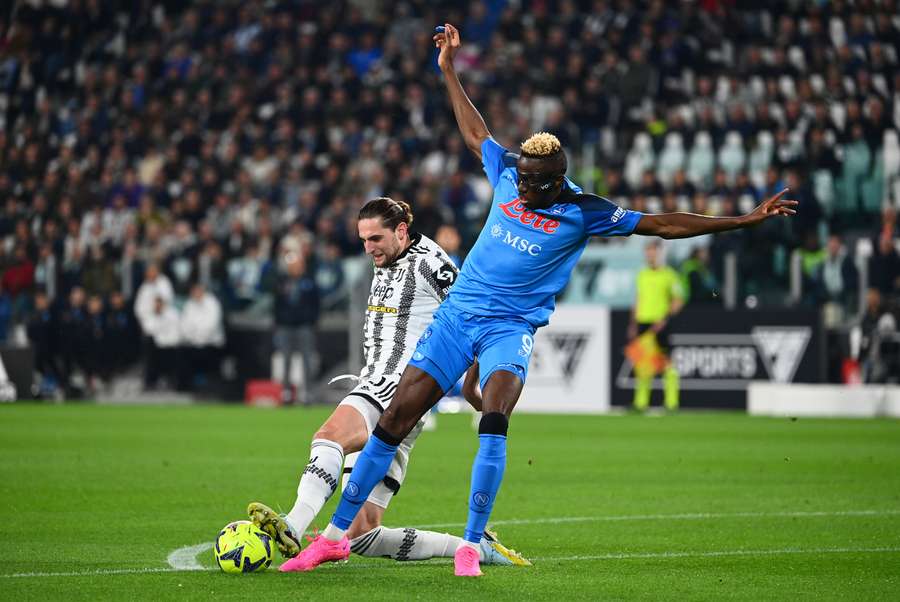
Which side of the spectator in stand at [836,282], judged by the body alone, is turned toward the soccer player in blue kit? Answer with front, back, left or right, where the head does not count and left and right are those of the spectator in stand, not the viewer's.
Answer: front

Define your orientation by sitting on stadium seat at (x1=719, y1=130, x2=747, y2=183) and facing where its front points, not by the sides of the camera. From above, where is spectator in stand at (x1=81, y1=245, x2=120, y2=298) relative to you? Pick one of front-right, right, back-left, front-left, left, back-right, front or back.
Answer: right

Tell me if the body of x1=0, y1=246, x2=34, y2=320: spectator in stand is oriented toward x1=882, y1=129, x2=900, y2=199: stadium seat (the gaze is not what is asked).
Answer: no

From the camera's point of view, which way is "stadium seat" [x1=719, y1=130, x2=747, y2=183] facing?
toward the camera

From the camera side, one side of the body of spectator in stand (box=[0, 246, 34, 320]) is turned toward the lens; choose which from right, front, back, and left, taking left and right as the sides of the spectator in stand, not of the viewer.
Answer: front

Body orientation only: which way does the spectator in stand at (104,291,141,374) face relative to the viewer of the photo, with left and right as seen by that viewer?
facing the viewer

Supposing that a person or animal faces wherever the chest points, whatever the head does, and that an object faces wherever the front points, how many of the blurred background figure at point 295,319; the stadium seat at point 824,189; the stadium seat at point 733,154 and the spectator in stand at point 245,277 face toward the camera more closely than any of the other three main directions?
4

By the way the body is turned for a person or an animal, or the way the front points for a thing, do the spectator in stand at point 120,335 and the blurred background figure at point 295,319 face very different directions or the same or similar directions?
same or similar directions

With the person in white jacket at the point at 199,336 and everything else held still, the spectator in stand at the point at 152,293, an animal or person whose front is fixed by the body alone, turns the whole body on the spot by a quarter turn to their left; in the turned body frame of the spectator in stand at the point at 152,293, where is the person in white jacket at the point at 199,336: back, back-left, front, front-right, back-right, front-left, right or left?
front

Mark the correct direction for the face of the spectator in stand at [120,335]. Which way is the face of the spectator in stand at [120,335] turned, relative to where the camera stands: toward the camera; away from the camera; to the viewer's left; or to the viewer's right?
toward the camera

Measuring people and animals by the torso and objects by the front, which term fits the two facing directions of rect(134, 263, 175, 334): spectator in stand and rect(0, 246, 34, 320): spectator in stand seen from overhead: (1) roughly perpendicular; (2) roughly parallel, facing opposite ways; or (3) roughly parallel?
roughly parallel

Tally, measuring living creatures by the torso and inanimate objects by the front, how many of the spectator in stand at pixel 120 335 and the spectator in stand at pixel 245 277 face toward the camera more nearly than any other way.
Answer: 2

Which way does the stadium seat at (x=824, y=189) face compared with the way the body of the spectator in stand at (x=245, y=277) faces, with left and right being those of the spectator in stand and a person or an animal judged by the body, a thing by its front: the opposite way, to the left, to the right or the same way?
the same way

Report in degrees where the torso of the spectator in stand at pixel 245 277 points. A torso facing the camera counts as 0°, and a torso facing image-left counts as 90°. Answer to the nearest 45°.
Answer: approximately 0°

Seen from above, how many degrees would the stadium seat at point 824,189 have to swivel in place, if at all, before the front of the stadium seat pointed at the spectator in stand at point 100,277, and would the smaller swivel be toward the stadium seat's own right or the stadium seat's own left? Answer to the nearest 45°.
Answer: approximately 90° to the stadium seat's own right

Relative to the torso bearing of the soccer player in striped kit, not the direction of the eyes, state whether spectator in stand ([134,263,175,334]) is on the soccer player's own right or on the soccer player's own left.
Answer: on the soccer player's own right

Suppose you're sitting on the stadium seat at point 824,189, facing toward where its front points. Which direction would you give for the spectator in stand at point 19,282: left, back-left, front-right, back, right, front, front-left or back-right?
right

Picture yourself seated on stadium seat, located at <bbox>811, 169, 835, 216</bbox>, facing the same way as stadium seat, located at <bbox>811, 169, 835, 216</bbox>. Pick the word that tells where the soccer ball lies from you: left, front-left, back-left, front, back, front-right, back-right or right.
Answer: front

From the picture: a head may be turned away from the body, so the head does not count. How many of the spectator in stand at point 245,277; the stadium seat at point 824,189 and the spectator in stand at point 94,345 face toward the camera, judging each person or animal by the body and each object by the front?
3

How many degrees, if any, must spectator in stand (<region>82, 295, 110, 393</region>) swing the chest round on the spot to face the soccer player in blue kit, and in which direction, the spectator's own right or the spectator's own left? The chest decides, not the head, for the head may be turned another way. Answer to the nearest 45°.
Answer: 0° — they already face them
